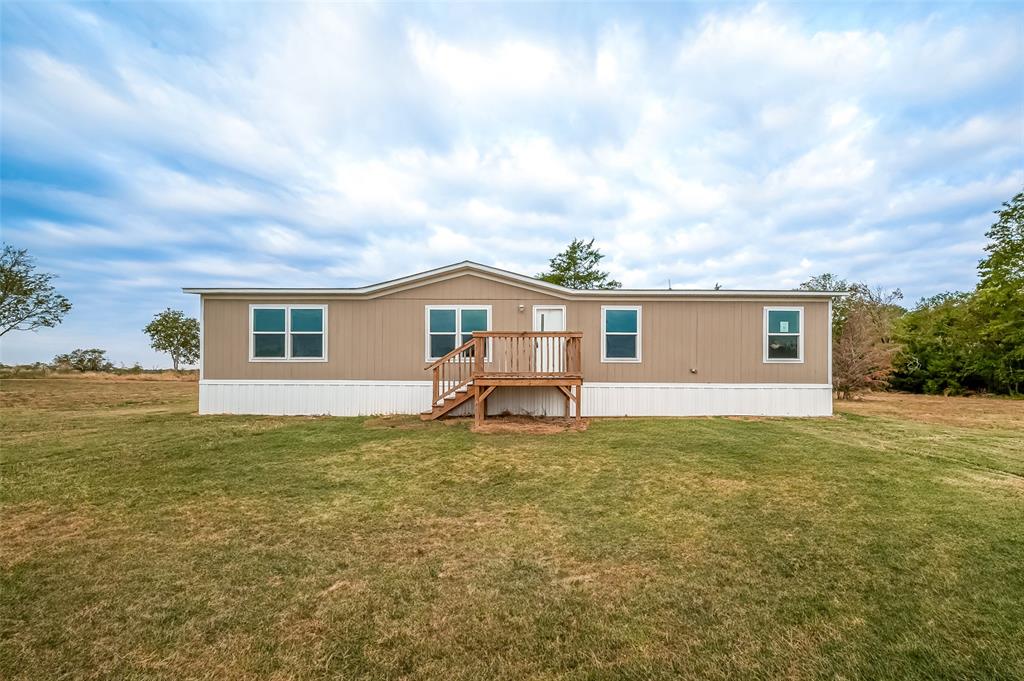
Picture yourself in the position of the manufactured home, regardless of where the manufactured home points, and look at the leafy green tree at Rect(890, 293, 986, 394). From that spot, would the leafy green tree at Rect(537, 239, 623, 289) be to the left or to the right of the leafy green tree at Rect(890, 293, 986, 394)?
left

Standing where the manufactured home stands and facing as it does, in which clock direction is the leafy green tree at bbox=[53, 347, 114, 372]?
The leafy green tree is roughly at 4 o'clock from the manufactured home.

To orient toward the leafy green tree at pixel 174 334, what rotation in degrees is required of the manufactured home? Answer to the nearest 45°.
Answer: approximately 135° to its right

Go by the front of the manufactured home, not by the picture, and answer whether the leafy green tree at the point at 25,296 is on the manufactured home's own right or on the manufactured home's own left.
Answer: on the manufactured home's own right

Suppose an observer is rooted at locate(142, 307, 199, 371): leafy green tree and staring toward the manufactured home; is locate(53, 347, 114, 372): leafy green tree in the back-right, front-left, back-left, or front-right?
back-right

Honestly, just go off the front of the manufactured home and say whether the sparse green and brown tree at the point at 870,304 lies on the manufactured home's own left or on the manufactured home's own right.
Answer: on the manufactured home's own left

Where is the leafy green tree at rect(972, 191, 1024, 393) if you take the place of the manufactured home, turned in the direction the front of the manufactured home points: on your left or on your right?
on your left

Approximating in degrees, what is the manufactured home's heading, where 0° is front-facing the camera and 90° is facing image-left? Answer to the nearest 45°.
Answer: approximately 0°

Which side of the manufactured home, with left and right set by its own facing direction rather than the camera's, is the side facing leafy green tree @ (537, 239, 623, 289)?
back

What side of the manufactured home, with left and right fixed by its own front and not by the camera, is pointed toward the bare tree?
left

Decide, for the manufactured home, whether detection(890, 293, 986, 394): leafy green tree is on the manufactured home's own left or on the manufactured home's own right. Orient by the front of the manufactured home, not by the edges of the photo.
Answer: on the manufactured home's own left
